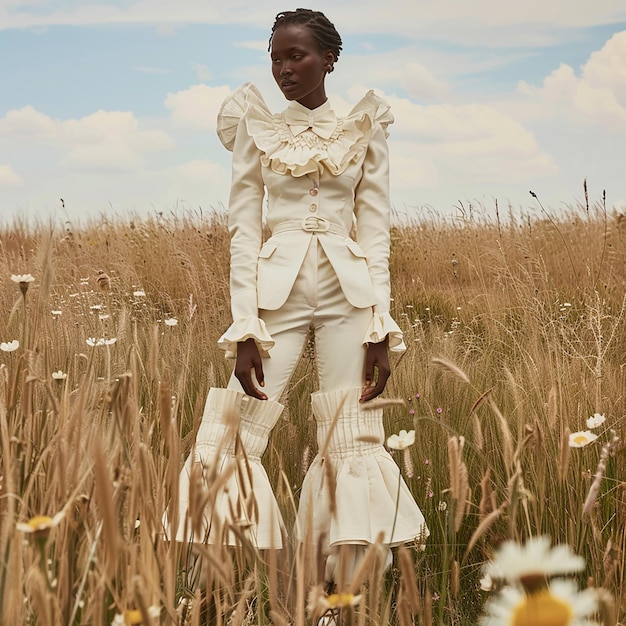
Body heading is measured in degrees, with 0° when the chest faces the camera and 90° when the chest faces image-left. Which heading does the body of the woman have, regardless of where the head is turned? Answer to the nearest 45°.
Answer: approximately 0°

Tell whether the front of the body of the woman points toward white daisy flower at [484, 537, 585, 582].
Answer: yes

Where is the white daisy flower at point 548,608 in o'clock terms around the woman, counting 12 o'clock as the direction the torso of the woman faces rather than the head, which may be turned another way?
The white daisy flower is roughly at 12 o'clock from the woman.
